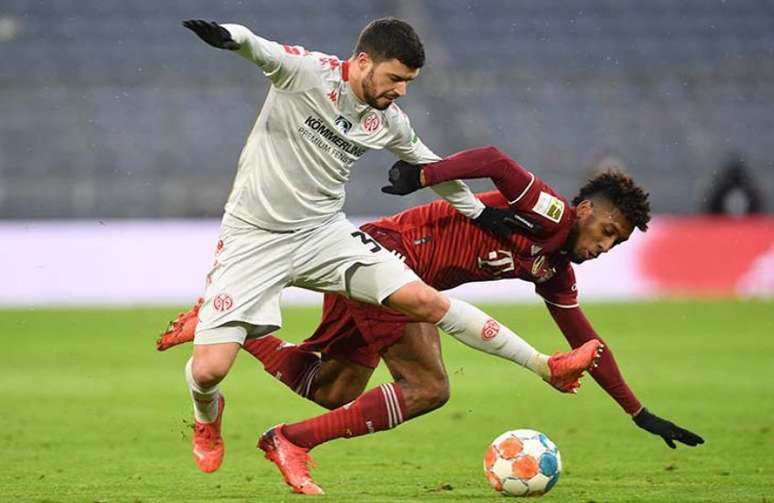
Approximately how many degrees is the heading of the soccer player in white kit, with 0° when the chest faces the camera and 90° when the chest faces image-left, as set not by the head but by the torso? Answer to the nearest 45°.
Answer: approximately 315°

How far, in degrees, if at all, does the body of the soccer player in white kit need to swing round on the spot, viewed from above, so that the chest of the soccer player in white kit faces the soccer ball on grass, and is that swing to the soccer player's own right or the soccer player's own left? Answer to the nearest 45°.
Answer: approximately 45° to the soccer player's own left
